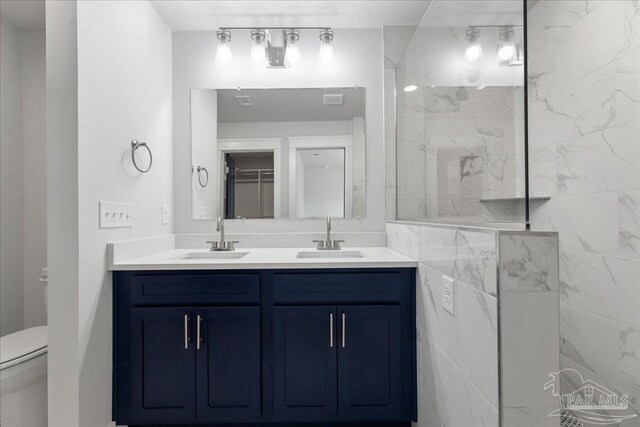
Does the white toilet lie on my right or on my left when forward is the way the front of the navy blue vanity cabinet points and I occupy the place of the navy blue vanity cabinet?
on my right

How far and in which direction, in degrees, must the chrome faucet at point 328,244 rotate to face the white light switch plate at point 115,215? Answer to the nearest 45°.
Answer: approximately 45° to its right

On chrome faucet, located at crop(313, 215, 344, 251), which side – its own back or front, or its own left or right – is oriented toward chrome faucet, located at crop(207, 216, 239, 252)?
right

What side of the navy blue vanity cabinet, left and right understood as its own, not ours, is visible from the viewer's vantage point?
front

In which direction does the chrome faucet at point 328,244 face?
toward the camera

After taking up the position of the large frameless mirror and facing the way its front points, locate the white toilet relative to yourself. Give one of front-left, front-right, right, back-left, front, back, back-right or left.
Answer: front-right

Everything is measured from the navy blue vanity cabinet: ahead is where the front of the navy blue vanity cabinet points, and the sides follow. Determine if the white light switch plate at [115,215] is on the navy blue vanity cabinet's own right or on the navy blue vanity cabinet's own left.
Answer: on the navy blue vanity cabinet's own right

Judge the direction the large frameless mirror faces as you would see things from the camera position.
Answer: facing the viewer

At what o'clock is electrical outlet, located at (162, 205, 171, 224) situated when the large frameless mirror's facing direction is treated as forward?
The electrical outlet is roughly at 3 o'clock from the large frameless mirror.
